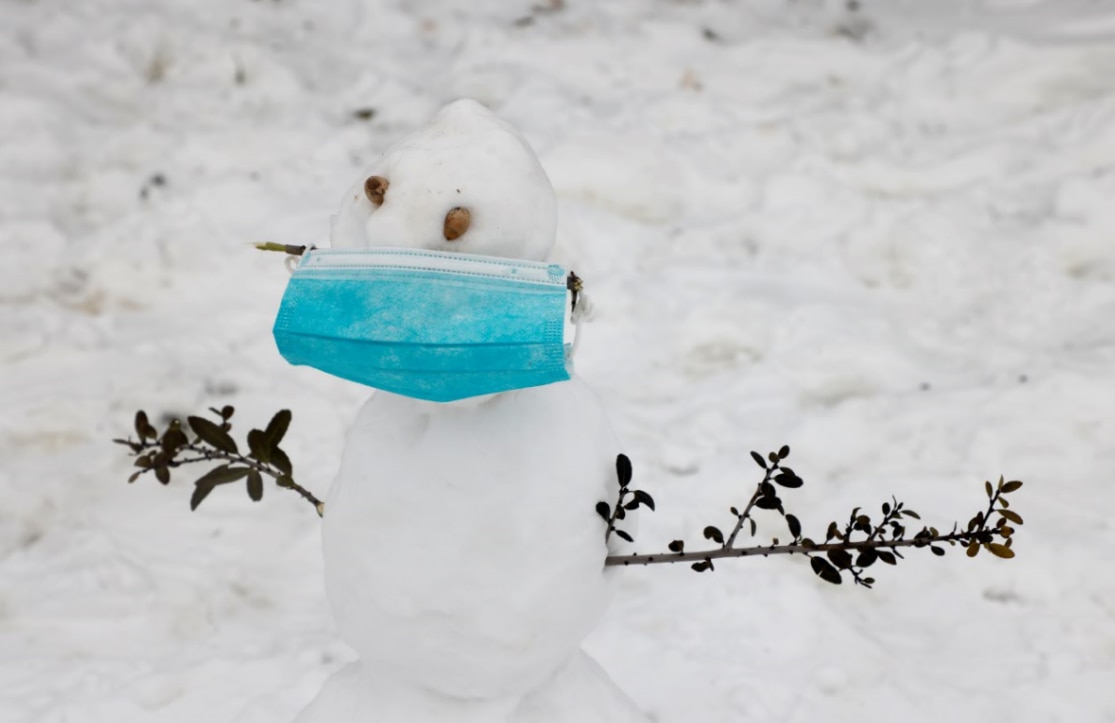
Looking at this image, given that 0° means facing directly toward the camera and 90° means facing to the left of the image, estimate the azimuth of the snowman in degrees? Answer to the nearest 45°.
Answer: approximately 0°
